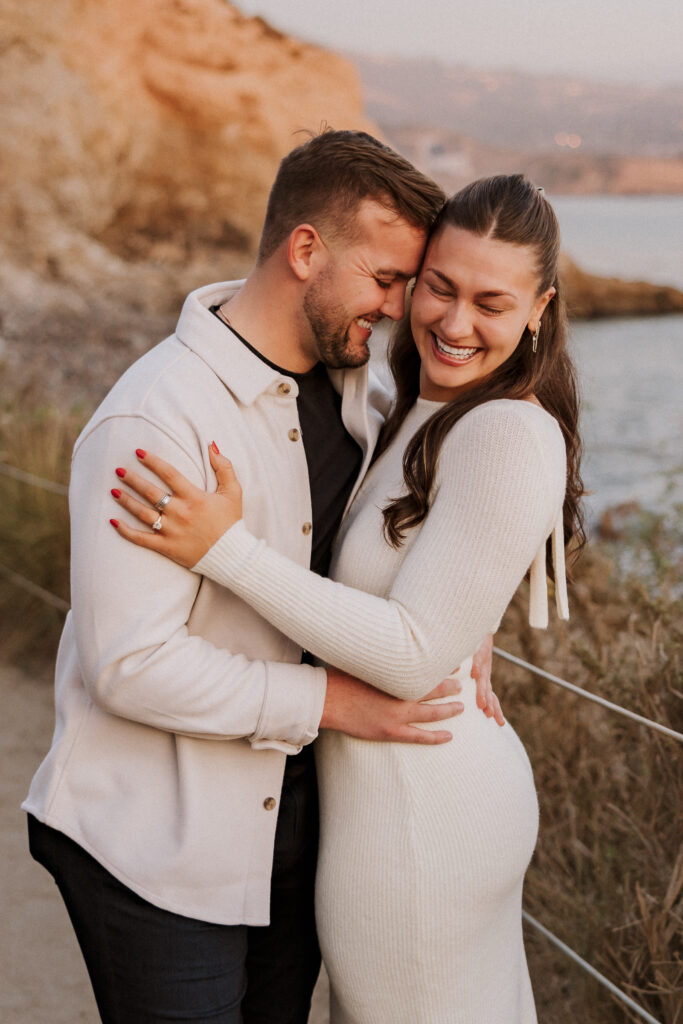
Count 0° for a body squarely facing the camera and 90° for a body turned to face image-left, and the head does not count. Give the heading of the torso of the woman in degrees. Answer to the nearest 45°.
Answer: approximately 90°

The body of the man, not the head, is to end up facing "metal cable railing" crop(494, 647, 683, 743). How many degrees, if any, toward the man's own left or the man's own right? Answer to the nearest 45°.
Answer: approximately 90° to the man's own left

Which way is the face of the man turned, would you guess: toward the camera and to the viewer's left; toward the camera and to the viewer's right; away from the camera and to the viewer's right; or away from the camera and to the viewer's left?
toward the camera and to the viewer's right

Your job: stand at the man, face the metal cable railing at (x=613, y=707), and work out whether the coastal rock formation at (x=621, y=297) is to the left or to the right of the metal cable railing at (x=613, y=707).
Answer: left

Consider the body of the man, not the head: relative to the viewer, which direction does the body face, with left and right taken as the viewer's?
facing the viewer and to the right of the viewer

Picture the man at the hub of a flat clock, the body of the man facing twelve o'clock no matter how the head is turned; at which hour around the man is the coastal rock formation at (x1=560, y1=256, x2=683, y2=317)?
The coastal rock formation is roughly at 8 o'clock from the man.

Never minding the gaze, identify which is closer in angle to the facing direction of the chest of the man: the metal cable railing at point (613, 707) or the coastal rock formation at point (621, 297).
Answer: the metal cable railing

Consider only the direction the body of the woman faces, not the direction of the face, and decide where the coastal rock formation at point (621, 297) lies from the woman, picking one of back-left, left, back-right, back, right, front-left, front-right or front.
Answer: right
